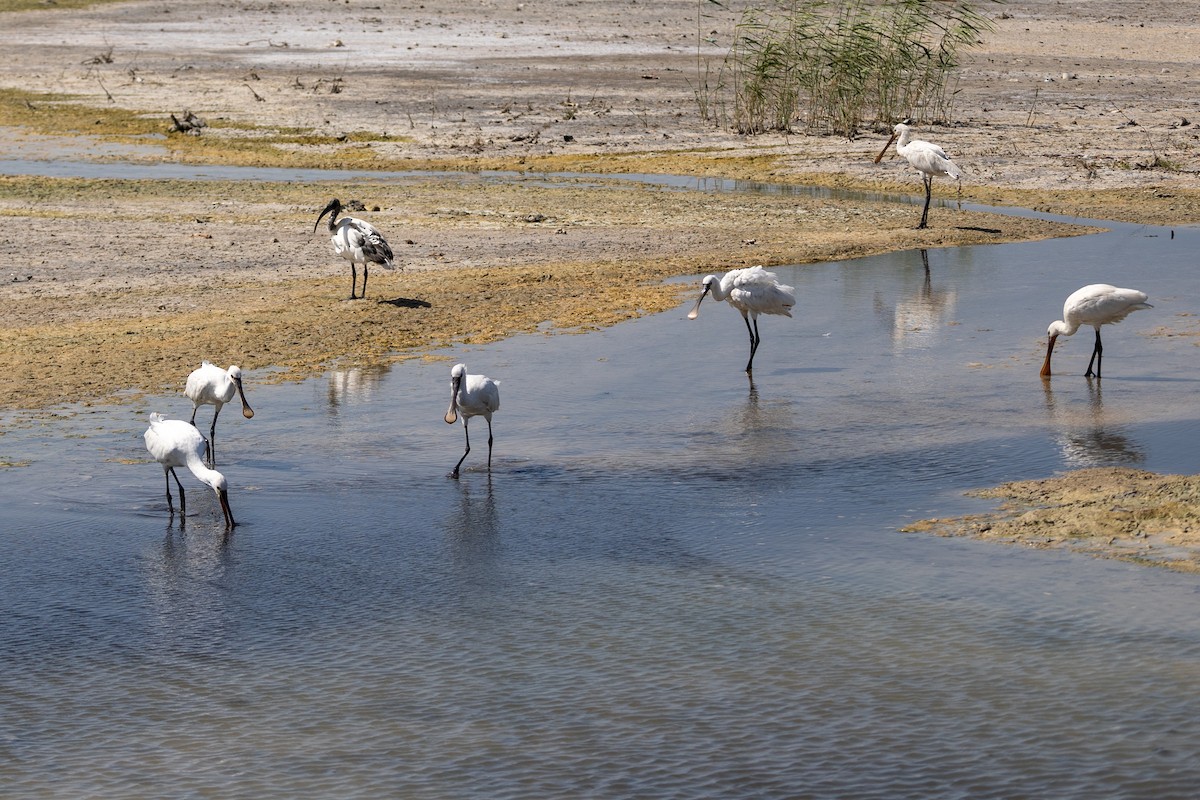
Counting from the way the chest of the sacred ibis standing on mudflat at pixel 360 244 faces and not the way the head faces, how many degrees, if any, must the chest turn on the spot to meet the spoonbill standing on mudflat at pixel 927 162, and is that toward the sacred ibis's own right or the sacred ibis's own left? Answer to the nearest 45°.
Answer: approximately 135° to the sacred ibis's own right

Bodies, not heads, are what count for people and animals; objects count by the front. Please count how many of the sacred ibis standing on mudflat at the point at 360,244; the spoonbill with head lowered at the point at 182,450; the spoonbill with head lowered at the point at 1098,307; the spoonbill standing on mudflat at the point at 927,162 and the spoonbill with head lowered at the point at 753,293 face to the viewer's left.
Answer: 4

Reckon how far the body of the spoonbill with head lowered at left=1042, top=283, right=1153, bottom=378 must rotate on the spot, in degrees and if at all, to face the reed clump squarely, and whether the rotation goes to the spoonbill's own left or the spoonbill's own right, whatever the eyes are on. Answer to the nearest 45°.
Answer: approximately 90° to the spoonbill's own right

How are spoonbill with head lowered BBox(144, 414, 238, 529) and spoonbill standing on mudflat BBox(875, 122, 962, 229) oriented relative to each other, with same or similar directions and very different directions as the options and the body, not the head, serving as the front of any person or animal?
very different directions

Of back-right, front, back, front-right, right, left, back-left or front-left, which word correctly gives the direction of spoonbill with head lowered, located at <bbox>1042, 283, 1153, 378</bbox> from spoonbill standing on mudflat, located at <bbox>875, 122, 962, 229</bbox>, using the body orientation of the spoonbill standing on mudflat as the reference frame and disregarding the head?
left

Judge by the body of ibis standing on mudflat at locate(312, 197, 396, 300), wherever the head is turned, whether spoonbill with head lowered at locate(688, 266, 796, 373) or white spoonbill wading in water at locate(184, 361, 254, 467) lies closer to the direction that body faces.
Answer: the white spoonbill wading in water

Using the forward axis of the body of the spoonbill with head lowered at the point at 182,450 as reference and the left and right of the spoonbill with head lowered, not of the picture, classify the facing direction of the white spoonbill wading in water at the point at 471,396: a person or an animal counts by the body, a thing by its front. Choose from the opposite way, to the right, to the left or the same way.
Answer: to the right

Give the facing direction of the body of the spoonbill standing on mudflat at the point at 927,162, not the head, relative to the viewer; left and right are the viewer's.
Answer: facing to the left of the viewer

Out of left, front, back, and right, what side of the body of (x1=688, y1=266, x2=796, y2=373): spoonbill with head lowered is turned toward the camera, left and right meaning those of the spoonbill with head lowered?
left

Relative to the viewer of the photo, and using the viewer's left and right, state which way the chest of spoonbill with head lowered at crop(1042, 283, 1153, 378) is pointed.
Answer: facing to the left of the viewer

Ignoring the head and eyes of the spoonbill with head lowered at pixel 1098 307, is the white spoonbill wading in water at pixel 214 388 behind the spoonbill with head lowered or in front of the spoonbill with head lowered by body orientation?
in front

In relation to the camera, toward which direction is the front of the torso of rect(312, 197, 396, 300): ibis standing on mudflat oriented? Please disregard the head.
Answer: to the viewer's left

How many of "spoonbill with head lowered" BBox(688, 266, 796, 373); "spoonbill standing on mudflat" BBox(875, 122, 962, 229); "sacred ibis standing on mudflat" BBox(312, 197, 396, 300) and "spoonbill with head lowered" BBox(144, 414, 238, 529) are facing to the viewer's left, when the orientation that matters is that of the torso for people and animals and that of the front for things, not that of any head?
3

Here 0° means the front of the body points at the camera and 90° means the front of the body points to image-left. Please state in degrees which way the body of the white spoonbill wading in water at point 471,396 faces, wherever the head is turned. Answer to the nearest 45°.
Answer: approximately 45°
